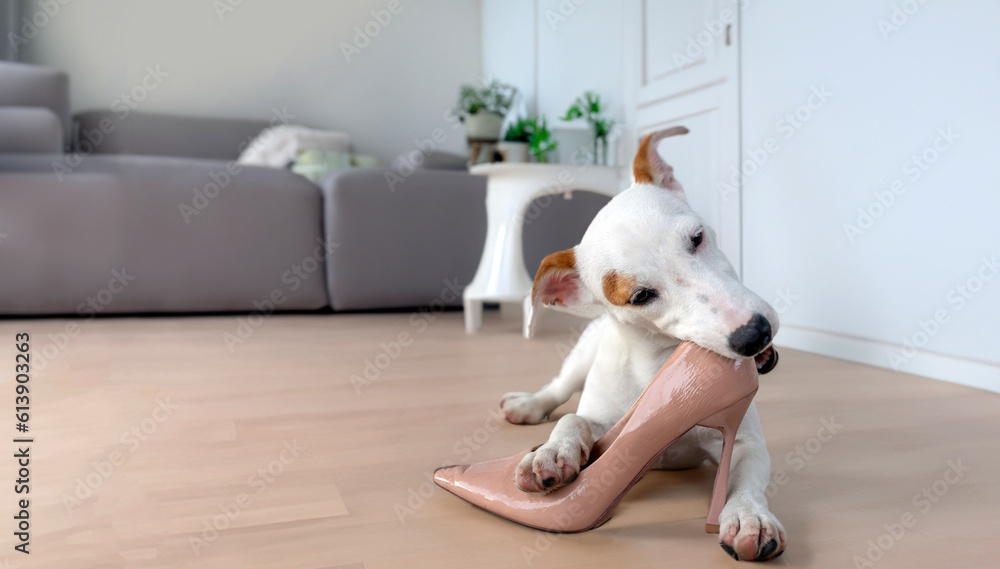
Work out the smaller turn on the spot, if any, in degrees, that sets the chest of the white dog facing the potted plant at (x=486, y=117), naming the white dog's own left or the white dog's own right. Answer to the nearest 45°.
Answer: approximately 180°

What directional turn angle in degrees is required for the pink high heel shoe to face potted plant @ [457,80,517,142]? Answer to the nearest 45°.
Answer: approximately 90° to its right

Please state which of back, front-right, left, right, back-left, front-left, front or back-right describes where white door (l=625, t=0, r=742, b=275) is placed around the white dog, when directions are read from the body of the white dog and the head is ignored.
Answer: back

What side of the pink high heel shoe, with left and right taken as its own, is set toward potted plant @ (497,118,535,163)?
right

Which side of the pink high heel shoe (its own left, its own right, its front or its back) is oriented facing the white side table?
right

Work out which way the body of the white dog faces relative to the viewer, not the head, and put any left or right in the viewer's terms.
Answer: facing the viewer

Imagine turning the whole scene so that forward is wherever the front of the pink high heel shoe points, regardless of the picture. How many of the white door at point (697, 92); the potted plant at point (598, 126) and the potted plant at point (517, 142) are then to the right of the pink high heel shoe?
3

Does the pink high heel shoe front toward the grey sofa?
no

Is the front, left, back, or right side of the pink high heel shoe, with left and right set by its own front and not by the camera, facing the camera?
left

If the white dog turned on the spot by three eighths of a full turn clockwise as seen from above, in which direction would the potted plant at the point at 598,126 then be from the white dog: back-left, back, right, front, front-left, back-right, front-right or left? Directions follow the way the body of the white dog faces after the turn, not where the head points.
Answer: front-right

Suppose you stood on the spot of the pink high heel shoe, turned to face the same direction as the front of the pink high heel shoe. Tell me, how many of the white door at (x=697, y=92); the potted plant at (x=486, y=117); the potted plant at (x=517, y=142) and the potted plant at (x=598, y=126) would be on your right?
4

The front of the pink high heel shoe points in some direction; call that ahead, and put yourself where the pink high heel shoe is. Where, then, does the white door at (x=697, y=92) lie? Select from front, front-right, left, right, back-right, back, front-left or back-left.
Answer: right
